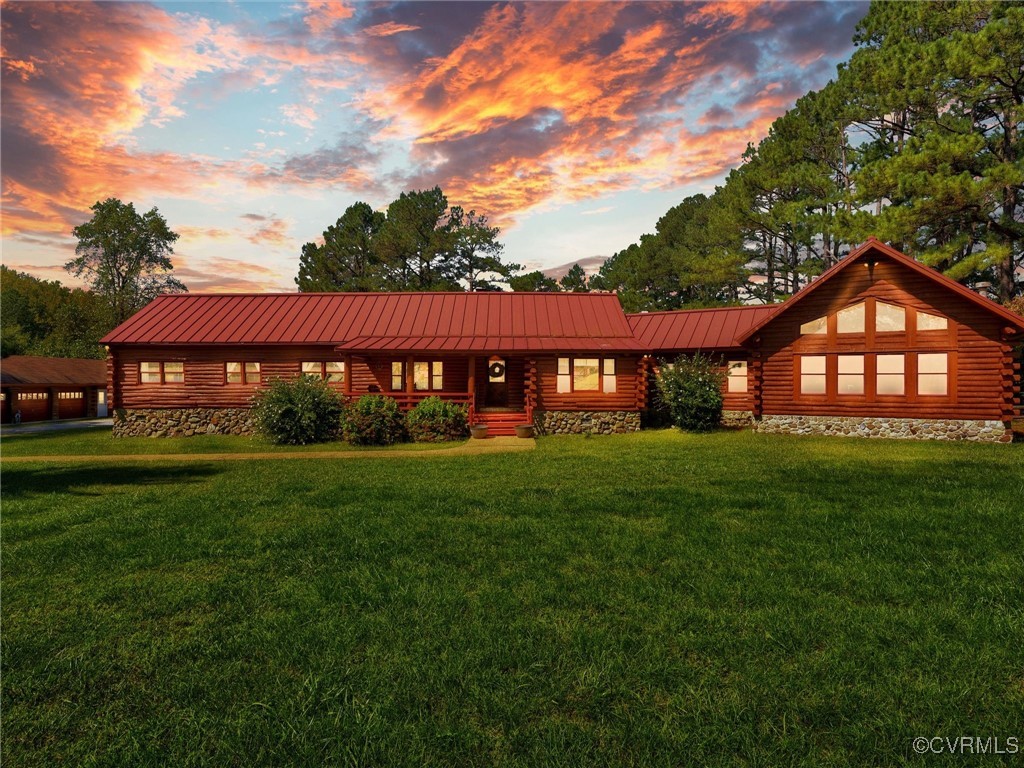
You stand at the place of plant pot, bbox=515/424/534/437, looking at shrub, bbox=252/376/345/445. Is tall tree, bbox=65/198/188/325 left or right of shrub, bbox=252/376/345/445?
right

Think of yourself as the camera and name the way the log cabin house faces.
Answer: facing the viewer

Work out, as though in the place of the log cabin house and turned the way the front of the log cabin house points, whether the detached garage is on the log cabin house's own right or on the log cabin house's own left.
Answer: on the log cabin house's own right

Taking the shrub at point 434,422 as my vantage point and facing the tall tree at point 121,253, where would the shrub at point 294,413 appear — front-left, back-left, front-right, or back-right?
front-left

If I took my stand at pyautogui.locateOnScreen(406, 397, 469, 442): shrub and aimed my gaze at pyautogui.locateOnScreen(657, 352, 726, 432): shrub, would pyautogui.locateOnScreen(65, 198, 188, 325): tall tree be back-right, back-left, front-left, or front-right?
back-left
